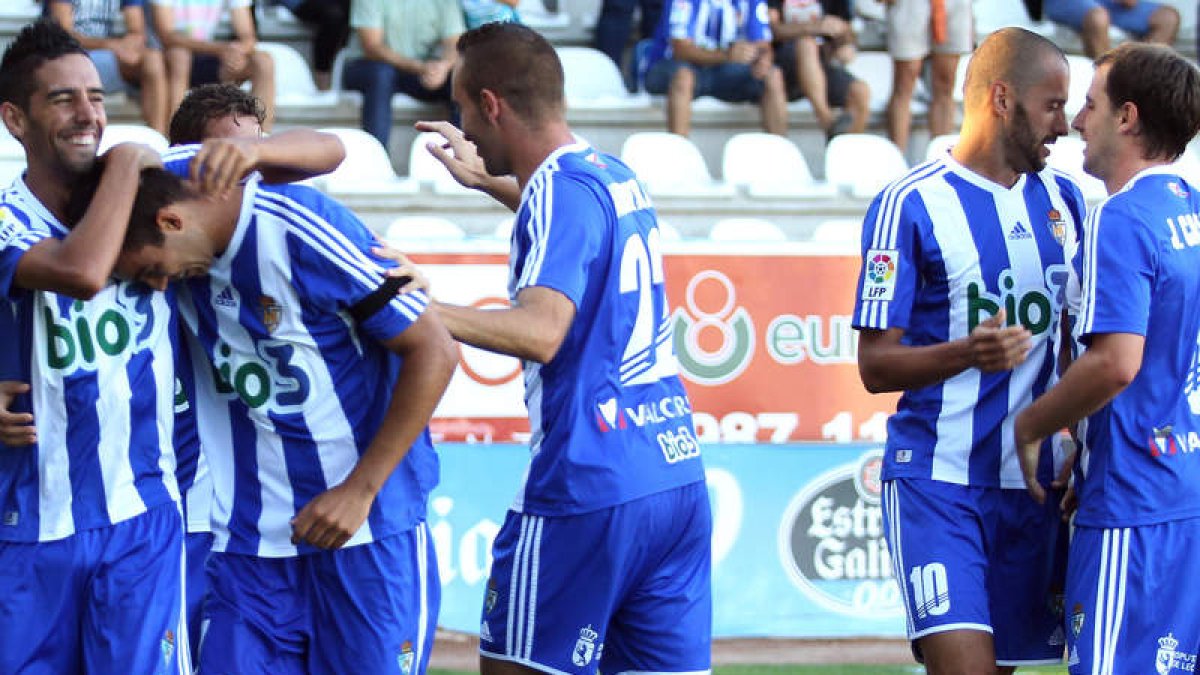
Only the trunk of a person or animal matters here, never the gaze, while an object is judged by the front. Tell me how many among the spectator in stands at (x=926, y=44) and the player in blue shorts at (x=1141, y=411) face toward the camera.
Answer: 1

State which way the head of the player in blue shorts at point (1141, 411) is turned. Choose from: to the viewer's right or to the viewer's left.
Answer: to the viewer's left

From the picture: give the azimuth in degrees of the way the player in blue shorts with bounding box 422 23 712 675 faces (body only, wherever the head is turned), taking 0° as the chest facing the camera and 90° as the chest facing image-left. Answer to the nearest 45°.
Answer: approximately 135°

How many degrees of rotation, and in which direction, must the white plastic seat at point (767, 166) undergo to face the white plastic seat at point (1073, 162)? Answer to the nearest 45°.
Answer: approximately 45° to its left

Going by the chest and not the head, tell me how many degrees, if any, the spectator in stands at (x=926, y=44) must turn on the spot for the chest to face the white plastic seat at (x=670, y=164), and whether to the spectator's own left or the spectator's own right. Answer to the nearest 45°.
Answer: approximately 45° to the spectator's own right

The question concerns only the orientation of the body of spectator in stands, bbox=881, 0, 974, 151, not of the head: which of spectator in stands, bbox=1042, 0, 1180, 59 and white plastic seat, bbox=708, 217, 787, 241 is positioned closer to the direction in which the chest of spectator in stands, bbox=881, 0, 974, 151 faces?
the white plastic seat

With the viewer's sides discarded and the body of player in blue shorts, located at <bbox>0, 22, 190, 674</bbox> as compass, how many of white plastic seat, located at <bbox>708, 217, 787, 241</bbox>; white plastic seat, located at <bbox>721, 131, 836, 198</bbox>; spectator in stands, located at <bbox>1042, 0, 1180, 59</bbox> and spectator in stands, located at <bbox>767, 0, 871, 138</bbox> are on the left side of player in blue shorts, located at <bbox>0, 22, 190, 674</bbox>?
4

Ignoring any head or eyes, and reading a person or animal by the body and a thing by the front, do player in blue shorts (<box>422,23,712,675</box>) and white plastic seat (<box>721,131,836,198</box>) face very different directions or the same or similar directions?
very different directions

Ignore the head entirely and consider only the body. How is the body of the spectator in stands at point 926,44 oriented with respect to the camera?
toward the camera

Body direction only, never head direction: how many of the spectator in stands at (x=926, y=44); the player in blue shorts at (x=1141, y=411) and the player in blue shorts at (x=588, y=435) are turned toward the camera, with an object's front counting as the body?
1

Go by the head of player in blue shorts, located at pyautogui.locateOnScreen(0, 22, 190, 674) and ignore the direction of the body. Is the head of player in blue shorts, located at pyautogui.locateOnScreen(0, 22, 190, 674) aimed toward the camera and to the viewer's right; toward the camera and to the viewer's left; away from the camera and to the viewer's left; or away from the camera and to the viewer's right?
toward the camera and to the viewer's right

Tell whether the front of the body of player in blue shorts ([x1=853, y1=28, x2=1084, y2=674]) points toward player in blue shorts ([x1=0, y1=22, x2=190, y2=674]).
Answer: no

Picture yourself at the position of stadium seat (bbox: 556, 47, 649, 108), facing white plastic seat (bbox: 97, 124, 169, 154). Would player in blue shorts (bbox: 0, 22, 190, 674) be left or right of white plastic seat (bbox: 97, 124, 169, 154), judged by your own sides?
left

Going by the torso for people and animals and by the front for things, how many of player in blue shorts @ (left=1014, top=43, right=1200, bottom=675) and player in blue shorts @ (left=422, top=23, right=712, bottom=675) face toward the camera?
0

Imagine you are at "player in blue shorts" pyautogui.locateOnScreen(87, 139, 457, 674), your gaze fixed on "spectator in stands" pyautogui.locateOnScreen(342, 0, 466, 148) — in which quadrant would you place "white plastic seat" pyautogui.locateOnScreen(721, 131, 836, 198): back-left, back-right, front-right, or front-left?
front-right

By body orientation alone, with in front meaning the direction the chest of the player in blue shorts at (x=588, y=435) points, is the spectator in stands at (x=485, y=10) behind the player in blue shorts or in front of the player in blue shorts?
in front

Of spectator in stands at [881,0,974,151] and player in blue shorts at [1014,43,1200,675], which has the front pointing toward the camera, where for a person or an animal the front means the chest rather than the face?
the spectator in stands

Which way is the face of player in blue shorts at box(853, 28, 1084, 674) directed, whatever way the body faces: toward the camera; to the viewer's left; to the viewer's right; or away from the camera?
to the viewer's right
